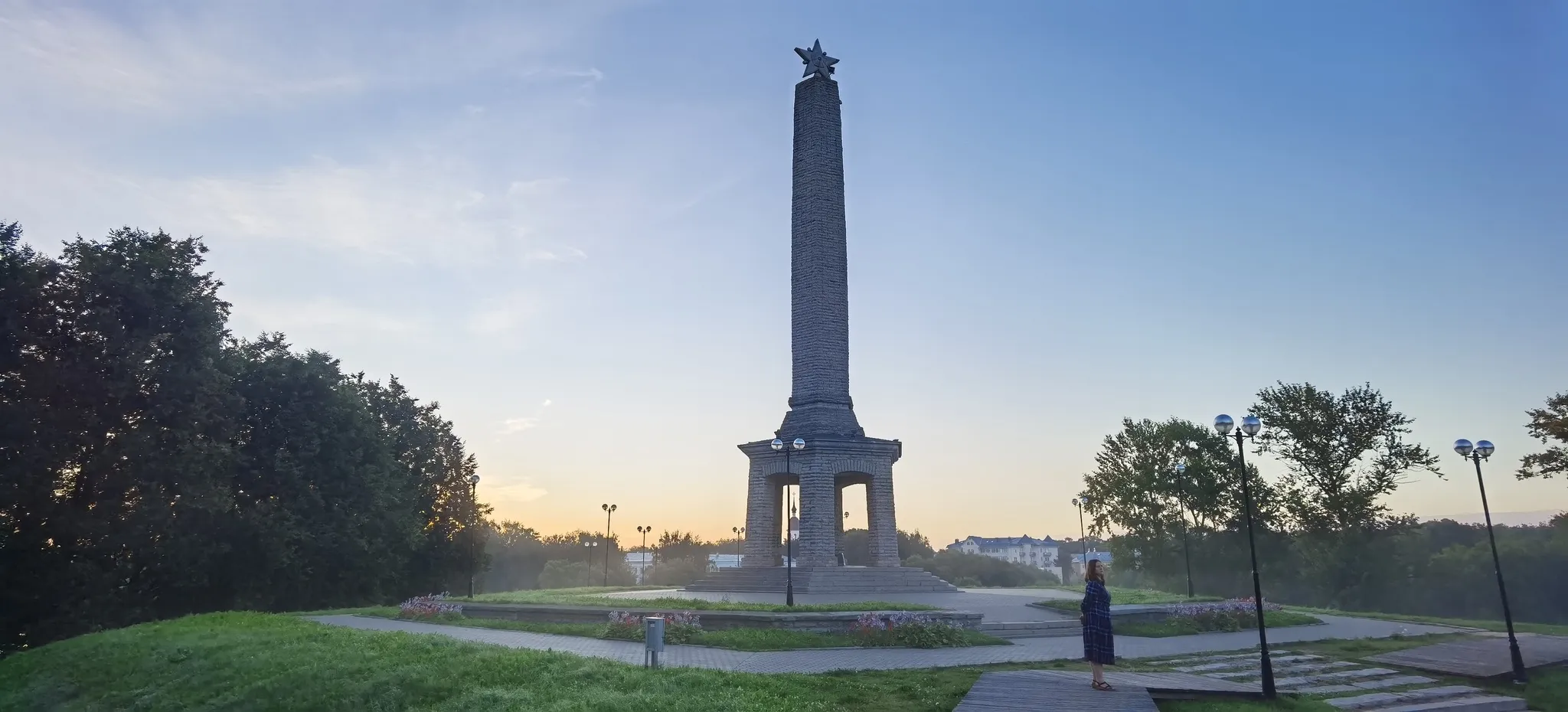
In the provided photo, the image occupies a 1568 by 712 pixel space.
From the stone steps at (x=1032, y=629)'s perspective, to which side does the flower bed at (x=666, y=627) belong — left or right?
on its right

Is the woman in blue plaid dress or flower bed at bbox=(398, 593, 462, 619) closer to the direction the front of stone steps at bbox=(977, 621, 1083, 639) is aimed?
the woman in blue plaid dress

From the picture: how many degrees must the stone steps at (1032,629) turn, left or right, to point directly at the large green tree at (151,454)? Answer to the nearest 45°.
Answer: approximately 90° to its right

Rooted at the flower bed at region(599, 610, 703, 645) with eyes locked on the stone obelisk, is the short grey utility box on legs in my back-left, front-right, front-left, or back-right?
back-right

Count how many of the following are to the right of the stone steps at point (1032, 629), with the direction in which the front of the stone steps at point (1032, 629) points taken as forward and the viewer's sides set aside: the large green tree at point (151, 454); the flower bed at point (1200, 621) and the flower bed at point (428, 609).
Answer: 2

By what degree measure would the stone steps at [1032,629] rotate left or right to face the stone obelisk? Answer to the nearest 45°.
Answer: approximately 135° to its right

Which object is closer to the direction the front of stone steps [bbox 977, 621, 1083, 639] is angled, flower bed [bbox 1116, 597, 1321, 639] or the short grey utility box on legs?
the short grey utility box on legs

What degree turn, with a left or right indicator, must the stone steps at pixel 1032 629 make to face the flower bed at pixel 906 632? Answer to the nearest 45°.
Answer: approximately 45° to its right

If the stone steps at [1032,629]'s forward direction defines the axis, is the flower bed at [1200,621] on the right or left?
on its left

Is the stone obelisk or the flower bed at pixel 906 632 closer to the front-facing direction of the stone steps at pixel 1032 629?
the flower bed

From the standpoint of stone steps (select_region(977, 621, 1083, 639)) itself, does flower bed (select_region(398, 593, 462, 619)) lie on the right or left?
on its right

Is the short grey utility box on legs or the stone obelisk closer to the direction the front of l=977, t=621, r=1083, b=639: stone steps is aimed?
the short grey utility box on legs

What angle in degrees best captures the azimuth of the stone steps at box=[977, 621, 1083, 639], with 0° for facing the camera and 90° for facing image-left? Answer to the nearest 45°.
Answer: approximately 0°
